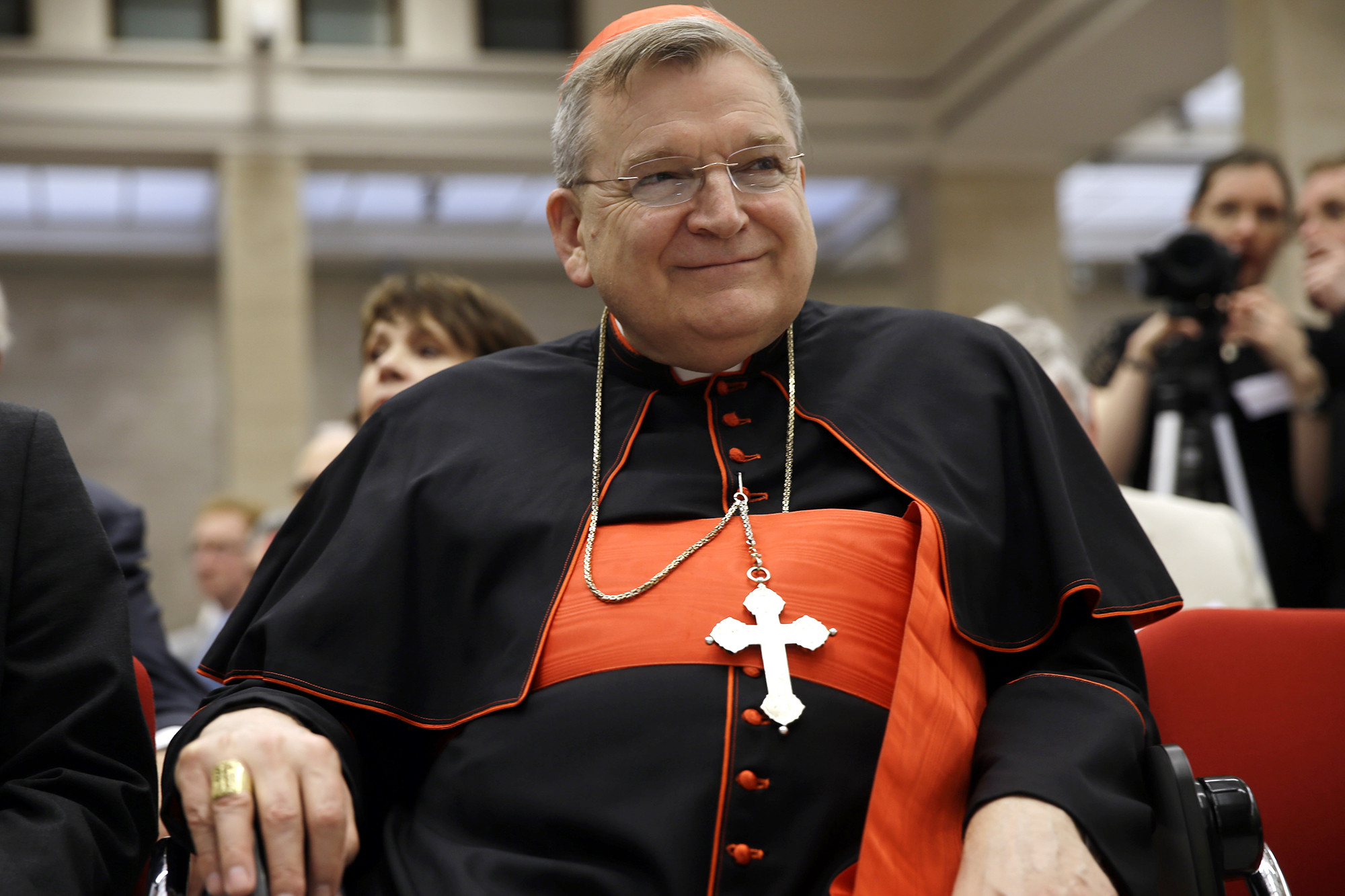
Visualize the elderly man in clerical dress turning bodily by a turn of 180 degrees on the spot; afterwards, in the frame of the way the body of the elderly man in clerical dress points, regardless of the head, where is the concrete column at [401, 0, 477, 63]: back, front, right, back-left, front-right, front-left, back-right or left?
front

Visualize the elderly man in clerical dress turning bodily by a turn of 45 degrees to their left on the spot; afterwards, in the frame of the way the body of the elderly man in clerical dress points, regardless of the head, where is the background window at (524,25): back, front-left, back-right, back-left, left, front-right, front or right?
back-left

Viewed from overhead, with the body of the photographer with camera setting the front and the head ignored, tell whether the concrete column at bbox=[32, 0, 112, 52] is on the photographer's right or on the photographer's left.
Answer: on the photographer's right

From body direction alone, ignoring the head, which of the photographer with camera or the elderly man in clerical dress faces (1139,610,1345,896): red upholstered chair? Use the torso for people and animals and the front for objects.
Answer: the photographer with camera

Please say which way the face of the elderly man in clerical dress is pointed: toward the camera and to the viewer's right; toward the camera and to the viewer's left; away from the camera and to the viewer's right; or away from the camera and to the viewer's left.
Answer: toward the camera and to the viewer's right

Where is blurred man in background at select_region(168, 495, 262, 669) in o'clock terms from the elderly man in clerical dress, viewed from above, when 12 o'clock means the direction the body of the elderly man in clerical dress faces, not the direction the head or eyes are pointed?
The blurred man in background is roughly at 5 o'clock from the elderly man in clerical dress.

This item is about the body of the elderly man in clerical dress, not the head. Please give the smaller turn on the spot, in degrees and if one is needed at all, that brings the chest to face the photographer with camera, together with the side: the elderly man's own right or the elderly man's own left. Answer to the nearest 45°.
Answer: approximately 135° to the elderly man's own left

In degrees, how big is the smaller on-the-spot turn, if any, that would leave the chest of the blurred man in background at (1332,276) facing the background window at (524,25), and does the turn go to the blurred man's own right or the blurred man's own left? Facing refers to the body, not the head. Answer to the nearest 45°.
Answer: approximately 90° to the blurred man's own right

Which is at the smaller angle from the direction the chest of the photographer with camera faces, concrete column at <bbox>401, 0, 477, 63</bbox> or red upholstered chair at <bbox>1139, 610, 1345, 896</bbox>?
the red upholstered chair

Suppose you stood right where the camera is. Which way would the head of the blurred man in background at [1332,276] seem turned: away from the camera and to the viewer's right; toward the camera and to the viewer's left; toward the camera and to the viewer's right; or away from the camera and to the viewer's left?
toward the camera and to the viewer's left

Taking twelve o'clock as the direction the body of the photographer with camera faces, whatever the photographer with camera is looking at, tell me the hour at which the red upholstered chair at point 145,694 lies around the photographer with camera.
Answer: The red upholstered chair is roughly at 1 o'clock from the photographer with camera.

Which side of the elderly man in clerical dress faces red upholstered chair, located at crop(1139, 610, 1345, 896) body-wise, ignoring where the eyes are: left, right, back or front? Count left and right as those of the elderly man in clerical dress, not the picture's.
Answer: left

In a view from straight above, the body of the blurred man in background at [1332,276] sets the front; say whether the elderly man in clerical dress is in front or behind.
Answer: in front

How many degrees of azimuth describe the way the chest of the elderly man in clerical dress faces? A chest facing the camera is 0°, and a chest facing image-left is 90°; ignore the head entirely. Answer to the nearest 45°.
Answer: approximately 0°

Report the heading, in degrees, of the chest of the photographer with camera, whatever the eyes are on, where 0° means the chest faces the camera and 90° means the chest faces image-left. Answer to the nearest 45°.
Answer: approximately 0°
